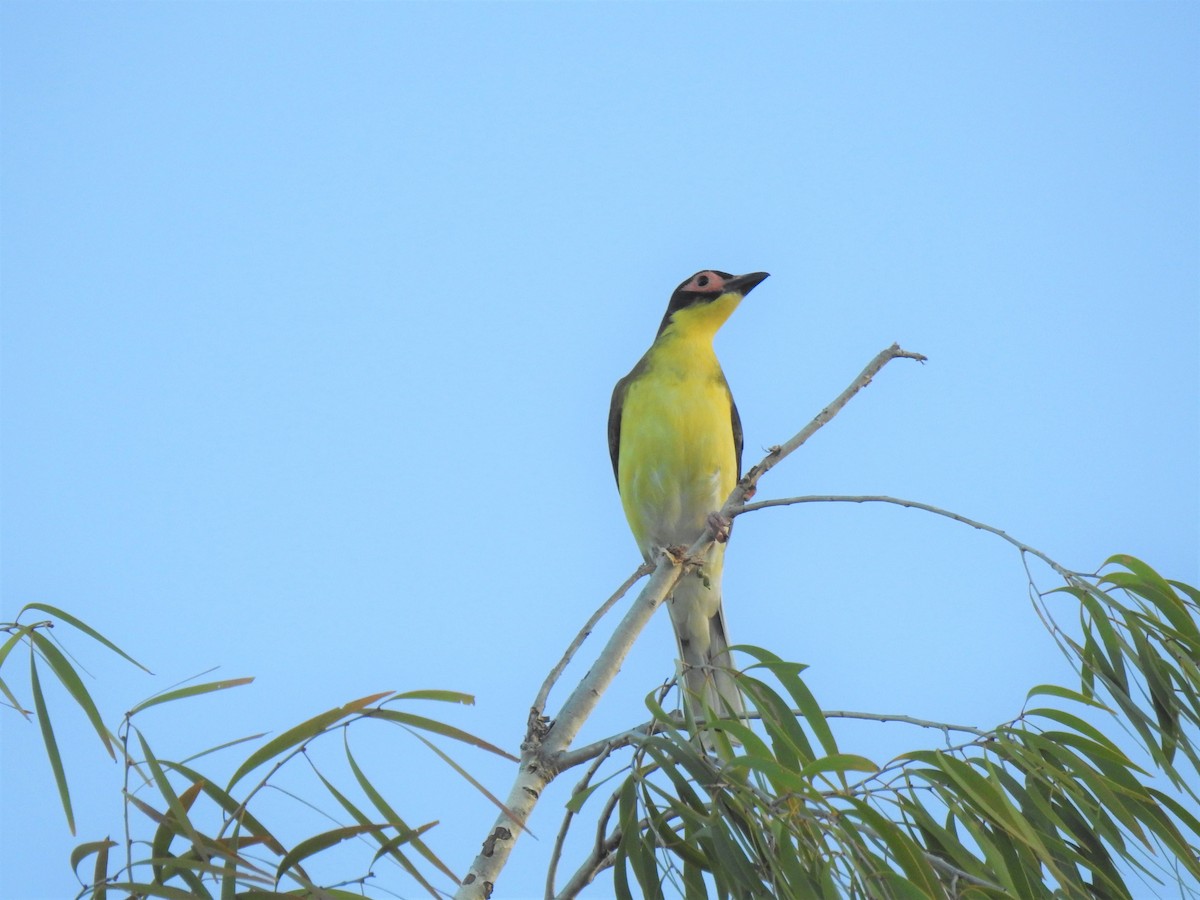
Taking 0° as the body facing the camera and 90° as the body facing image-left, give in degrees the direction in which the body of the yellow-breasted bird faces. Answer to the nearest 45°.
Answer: approximately 0°
